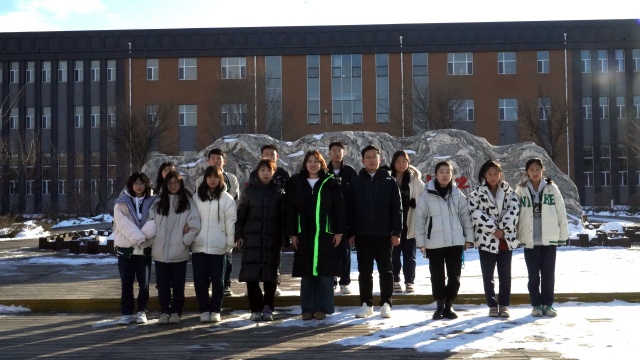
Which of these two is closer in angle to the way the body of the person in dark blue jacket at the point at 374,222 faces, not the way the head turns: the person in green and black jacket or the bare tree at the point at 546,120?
the person in green and black jacket

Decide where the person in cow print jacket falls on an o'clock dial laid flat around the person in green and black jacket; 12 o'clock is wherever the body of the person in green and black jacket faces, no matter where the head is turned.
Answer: The person in cow print jacket is roughly at 9 o'clock from the person in green and black jacket.

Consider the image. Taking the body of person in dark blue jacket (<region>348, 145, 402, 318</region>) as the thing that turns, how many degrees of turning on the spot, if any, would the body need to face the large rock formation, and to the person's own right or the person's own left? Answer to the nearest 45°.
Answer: approximately 180°

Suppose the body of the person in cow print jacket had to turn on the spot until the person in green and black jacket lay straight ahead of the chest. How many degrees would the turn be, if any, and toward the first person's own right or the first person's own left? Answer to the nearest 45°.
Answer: approximately 90° to the first person's own right

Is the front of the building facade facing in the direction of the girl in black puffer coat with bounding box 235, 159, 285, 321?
yes

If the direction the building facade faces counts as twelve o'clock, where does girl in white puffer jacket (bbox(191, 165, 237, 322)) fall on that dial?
The girl in white puffer jacket is roughly at 12 o'clock from the building facade.

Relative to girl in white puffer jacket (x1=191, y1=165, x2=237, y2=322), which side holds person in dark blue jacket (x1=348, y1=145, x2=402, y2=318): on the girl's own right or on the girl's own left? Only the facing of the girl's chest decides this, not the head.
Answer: on the girl's own left

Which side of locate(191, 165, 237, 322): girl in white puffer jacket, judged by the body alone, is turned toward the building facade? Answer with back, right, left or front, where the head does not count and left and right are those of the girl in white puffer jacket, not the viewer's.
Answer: back
